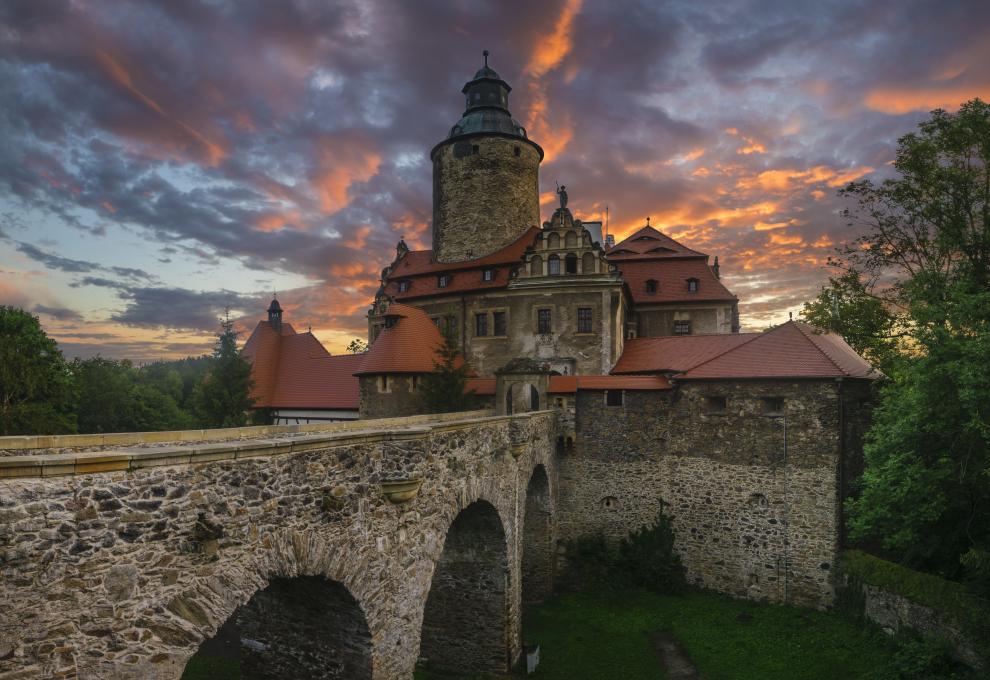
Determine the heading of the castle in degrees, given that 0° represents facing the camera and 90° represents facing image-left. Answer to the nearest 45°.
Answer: approximately 0°

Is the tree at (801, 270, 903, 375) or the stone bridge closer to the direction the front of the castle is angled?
the stone bridge

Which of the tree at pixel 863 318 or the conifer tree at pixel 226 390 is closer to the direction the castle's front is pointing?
the conifer tree

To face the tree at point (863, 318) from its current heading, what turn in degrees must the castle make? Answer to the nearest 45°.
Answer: approximately 45° to its left

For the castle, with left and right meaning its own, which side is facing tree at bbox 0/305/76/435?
right

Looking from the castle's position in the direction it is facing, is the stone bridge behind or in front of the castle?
in front

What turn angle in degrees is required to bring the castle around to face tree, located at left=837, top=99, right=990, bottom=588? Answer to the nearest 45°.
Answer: approximately 45° to its left

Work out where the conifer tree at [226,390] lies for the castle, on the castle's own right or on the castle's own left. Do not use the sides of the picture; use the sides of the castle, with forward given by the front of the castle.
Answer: on the castle's own right
